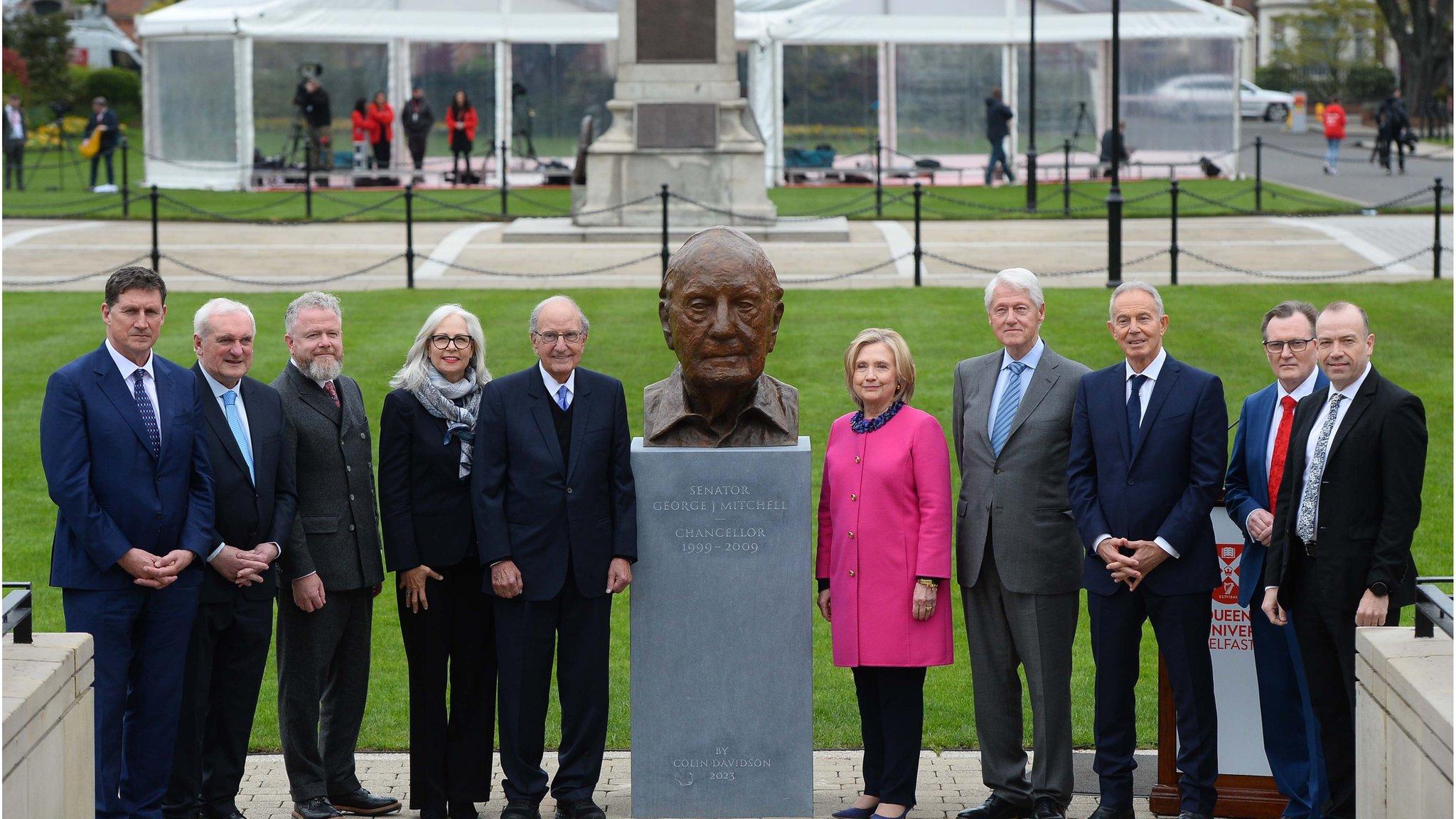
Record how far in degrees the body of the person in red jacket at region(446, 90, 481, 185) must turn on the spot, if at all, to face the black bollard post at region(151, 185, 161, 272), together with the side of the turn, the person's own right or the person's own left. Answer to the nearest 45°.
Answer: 0° — they already face it

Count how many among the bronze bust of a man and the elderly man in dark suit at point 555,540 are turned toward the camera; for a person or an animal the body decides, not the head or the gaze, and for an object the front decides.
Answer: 2

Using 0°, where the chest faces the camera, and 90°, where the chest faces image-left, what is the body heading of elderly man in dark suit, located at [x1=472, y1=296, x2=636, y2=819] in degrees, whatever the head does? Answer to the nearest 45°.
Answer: approximately 0°
